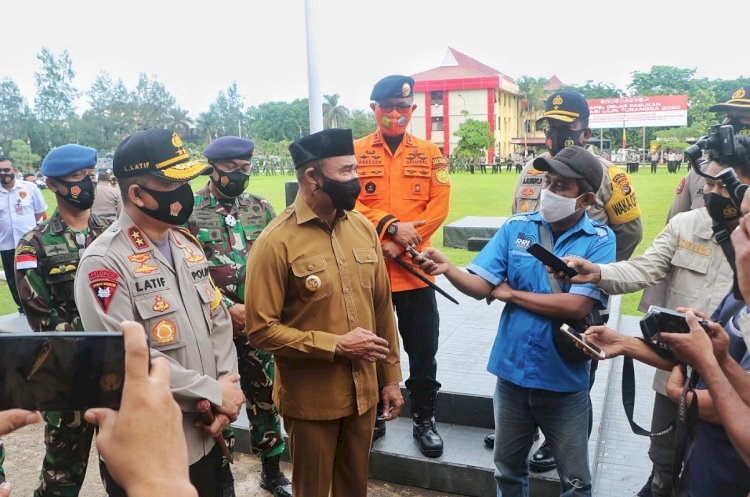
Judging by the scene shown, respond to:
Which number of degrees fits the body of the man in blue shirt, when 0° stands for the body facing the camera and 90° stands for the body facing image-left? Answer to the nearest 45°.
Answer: approximately 45°
